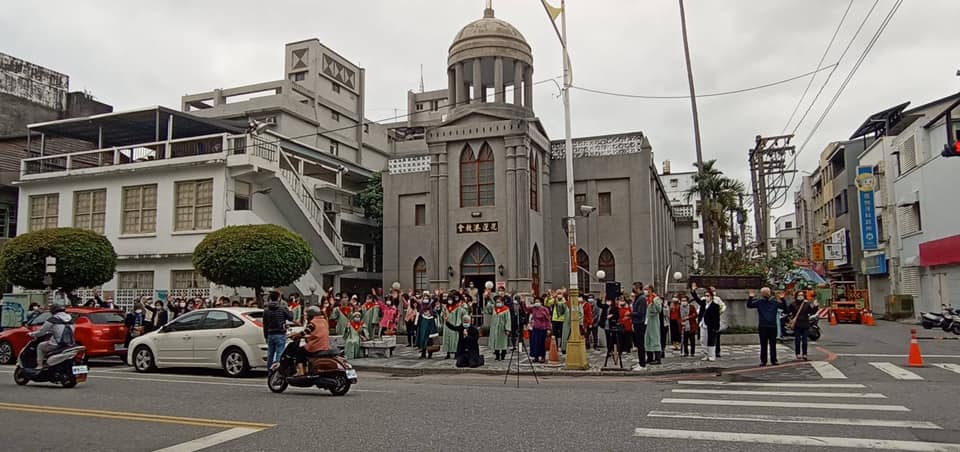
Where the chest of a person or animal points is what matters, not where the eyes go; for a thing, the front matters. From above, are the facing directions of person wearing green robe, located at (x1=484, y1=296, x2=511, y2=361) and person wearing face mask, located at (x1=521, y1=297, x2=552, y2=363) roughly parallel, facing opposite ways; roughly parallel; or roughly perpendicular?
roughly parallel

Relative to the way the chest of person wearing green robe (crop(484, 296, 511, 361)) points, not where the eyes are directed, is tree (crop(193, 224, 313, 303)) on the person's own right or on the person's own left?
on the person's own right

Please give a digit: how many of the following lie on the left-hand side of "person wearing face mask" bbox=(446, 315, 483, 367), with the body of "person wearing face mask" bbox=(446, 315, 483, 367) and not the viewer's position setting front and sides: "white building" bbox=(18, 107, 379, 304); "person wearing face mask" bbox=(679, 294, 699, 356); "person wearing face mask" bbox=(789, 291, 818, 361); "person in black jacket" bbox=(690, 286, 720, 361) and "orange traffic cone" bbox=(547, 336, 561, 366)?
4

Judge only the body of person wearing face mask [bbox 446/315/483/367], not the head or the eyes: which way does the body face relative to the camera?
toward the camera

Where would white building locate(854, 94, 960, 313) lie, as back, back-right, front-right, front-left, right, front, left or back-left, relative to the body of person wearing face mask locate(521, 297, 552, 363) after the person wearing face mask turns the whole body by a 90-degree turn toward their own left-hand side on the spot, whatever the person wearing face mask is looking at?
front-left

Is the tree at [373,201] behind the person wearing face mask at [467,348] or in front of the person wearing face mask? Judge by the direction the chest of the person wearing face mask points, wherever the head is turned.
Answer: behind

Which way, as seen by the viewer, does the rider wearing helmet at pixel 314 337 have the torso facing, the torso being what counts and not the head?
to the viewer's left

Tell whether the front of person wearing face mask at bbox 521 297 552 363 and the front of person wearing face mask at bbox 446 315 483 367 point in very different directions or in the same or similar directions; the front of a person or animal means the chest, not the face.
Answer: same or similar directions

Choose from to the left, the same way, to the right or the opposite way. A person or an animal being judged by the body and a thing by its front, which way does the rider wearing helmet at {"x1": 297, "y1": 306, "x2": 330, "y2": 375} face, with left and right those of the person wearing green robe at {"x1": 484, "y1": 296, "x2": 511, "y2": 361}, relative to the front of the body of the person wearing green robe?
to the right

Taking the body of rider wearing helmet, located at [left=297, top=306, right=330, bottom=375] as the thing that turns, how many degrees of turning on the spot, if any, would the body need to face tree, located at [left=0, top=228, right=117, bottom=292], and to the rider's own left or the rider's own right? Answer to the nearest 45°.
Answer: approximately 45° to the rider's own right

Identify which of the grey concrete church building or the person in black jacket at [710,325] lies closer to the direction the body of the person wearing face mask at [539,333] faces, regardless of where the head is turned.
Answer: the person in black jacket

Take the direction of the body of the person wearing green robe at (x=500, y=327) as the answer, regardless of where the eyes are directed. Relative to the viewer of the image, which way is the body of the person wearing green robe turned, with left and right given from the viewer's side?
facing the viewer

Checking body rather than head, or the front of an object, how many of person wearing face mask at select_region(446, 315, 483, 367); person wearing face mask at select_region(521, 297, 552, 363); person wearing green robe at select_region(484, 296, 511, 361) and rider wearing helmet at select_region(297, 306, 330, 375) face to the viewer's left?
1
